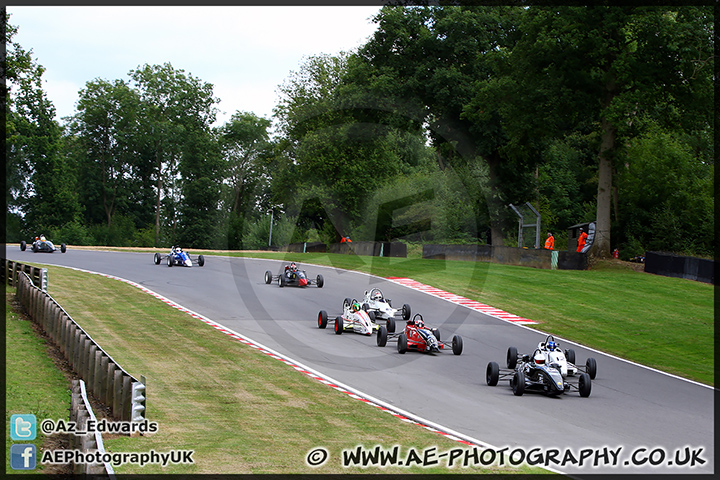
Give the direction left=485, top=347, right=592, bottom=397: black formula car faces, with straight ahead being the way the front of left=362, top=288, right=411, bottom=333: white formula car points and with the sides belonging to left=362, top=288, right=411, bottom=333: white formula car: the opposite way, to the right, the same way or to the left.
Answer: the same way

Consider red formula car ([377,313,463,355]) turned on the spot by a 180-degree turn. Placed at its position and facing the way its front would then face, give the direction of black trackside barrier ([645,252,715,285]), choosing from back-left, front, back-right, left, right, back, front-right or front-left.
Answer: right

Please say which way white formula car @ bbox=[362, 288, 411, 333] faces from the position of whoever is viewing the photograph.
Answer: facing the viewer and to the right of the viewer

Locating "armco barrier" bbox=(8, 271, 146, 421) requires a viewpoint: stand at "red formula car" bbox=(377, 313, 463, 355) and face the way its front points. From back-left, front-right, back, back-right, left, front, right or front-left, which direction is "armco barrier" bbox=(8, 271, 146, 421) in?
right

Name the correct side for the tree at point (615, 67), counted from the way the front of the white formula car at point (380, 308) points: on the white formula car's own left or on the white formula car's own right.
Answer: on the white formula car's own left

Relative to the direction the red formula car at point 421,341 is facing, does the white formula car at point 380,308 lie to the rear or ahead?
to the rear

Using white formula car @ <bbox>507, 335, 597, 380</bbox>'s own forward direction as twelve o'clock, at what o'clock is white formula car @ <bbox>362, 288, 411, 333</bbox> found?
white formula car @ <bbox>362, 288, 411, 333</bbox> is roughly at 6 o'clock from white formula car @ <bbox>507, 335, 597, 380</bbox>.

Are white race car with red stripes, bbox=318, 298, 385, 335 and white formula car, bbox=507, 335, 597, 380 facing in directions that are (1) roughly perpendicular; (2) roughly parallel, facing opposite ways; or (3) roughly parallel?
roughly parallel

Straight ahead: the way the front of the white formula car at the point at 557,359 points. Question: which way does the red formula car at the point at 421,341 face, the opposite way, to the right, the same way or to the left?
the same way

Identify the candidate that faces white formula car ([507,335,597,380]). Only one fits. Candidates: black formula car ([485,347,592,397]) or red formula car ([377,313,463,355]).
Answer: the red formula car

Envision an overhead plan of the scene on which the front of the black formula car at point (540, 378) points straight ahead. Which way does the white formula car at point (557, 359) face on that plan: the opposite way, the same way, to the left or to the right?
the same way

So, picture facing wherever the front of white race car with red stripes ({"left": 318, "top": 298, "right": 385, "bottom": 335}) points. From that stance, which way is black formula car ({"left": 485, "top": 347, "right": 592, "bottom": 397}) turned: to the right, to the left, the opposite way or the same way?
the same way

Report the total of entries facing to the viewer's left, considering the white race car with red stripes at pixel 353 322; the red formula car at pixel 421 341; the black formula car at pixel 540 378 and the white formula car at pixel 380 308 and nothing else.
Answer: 0

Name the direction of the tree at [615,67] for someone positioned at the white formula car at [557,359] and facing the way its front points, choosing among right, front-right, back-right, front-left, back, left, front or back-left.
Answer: back-left

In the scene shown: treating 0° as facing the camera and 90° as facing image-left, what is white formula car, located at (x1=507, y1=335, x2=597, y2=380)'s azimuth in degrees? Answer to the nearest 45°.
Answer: approximately 315°

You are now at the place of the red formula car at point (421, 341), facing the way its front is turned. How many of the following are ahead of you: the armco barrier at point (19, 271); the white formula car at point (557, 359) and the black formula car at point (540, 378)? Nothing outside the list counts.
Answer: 2

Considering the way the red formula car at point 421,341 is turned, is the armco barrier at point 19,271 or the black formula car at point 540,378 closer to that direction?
the black formula car

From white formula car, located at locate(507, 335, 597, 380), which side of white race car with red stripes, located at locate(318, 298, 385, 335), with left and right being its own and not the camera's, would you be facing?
front

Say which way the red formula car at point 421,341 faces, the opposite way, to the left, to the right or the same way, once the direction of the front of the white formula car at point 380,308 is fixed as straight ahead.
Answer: the same way

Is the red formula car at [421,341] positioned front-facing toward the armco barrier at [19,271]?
no

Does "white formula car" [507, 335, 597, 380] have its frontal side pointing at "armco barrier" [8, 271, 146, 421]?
no

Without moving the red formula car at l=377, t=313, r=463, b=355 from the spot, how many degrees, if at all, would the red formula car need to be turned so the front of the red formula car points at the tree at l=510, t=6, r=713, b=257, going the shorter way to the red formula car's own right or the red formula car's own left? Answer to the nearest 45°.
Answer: approximately 90° to the red formula car's own left

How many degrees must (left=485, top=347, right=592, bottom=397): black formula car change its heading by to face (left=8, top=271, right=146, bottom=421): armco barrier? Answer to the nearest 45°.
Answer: approximately 90° to its right
